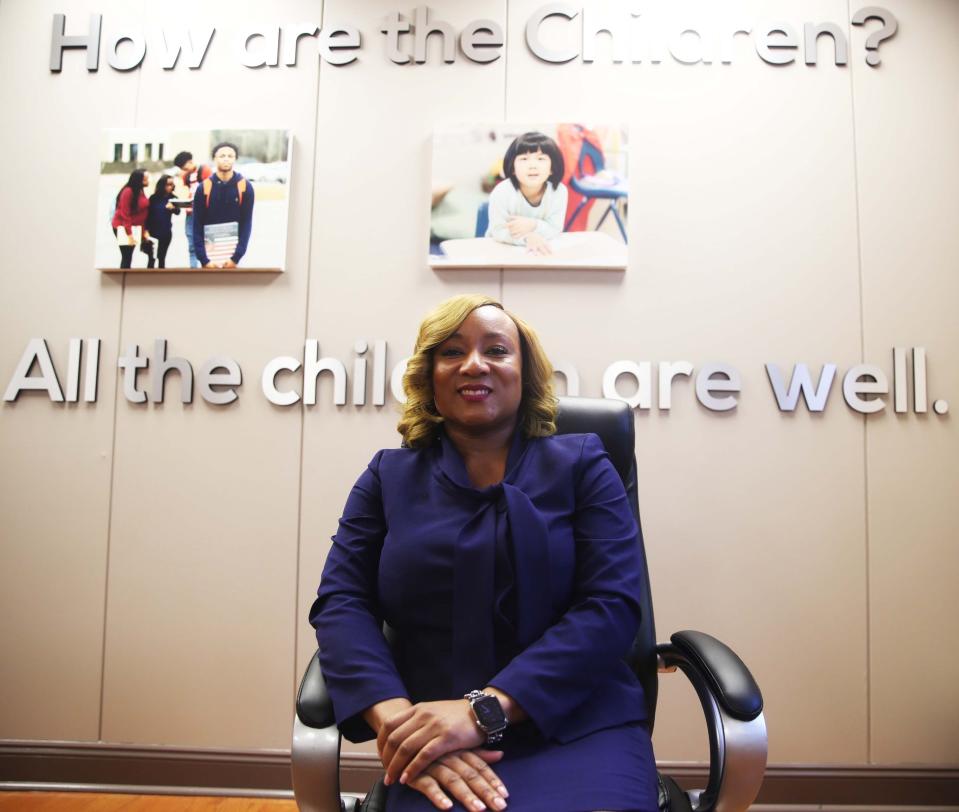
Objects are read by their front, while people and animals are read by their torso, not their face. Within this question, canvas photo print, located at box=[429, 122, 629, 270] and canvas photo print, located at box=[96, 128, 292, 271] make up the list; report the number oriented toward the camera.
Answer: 2

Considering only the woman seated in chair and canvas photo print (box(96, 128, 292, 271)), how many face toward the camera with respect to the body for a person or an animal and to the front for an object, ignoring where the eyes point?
2

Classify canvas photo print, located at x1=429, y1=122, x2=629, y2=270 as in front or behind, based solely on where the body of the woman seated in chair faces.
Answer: behind

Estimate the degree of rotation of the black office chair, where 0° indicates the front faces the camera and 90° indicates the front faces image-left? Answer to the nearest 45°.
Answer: approximately 0°

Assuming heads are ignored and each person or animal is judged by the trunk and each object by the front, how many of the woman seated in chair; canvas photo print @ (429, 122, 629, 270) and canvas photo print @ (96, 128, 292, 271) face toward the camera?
3
